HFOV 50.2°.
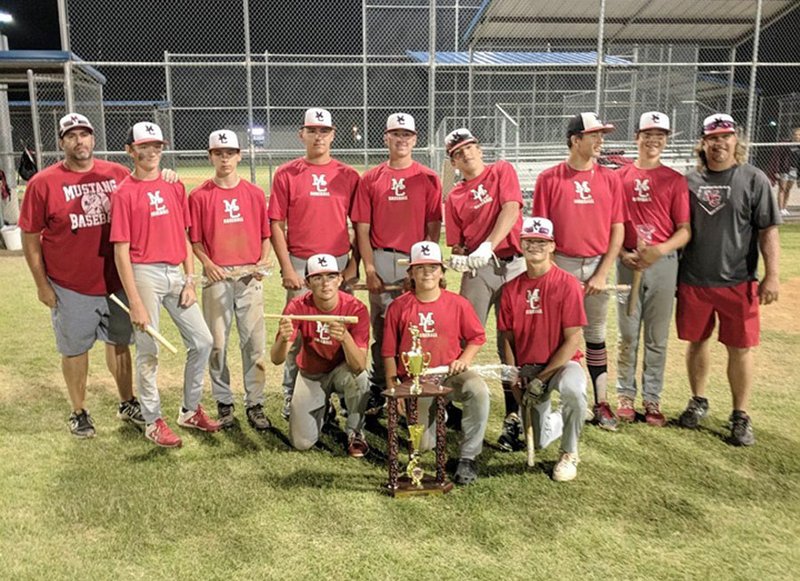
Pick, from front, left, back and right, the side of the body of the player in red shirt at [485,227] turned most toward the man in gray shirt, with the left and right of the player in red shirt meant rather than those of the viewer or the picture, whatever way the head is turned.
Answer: left

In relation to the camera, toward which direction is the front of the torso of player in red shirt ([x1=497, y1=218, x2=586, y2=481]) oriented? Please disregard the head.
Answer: toward the camera

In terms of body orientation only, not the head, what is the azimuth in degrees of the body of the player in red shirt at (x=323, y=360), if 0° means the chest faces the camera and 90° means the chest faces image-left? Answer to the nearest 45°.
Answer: approximately 0°

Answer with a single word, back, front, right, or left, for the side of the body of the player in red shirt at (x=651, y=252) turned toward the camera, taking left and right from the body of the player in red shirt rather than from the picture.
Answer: front

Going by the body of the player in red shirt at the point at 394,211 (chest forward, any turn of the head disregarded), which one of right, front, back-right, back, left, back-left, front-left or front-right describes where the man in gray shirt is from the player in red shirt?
left

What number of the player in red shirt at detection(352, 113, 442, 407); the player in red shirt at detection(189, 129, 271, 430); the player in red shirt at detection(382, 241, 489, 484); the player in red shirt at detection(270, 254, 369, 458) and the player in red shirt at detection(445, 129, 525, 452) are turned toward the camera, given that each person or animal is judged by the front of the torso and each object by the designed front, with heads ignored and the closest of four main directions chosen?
5

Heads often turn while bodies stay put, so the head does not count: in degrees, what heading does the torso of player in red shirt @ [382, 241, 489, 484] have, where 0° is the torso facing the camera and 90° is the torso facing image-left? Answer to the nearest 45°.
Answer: approximately 0°

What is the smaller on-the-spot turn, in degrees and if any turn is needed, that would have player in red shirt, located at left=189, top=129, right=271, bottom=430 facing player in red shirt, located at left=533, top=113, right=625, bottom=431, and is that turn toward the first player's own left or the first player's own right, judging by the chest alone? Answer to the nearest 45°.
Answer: approximately 90° to the first player's own left

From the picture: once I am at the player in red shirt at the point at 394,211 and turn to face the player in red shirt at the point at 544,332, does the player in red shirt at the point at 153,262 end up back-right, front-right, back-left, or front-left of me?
back-right

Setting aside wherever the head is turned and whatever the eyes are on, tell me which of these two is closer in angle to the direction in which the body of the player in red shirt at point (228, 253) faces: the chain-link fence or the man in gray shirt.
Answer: the man in gray shirt

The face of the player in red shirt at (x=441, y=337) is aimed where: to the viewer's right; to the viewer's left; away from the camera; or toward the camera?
toward the camera

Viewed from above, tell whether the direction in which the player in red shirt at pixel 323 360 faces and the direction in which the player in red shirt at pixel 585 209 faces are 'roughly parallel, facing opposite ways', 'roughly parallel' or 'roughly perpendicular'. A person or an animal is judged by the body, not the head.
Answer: roughly parallel

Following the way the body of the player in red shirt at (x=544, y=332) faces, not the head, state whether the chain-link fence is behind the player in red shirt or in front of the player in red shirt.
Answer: behind

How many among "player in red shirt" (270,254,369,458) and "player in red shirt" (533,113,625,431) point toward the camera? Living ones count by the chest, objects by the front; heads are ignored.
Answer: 2

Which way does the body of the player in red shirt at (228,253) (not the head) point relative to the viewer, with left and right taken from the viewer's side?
facing the viewer
